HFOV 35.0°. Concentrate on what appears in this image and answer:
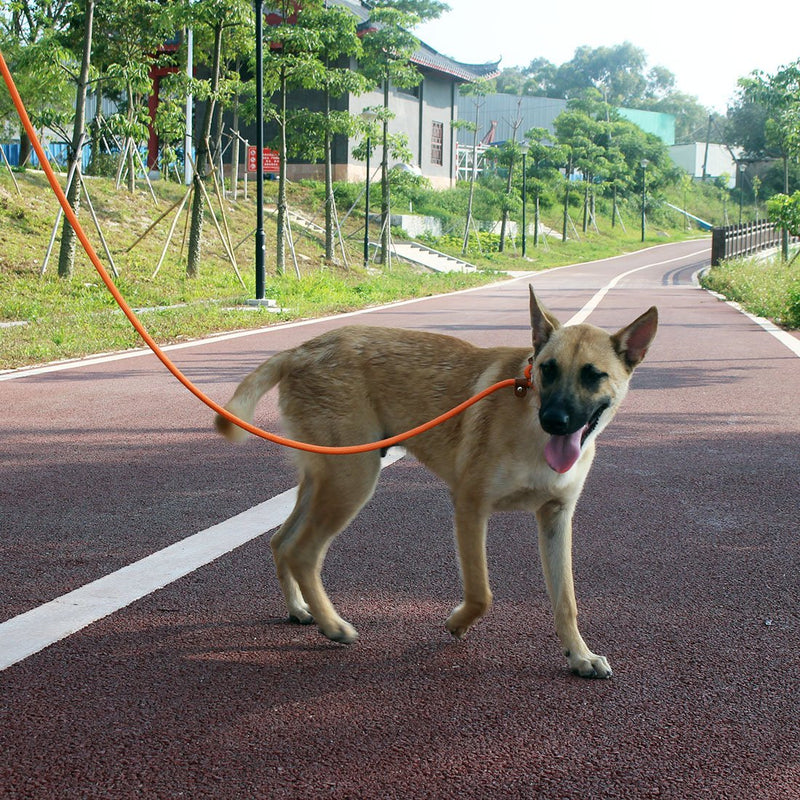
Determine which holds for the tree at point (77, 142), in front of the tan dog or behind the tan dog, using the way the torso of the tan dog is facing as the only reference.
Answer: behind

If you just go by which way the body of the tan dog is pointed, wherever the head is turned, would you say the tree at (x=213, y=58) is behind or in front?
behind

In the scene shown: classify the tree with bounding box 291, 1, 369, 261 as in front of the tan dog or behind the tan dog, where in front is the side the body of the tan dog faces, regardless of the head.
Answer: behind

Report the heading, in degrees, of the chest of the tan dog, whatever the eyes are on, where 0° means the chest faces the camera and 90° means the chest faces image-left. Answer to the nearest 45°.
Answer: approximately 315°

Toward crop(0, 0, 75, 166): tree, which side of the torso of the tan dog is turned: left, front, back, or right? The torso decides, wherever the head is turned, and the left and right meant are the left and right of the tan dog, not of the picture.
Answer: back
